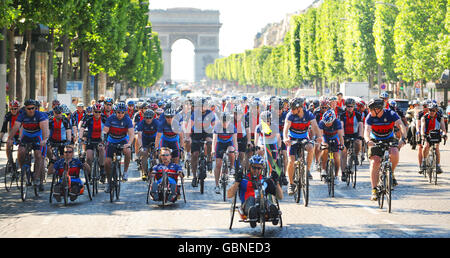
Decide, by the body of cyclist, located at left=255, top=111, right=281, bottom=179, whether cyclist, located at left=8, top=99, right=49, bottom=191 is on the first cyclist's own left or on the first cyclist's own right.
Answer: on the first cyclist's own right

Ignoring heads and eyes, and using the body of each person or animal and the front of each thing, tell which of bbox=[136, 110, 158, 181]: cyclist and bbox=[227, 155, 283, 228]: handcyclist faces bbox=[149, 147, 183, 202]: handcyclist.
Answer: the cyclist

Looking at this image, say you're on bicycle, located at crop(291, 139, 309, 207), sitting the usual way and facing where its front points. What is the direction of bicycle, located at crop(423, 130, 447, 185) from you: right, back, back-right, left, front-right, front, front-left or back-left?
back-left
